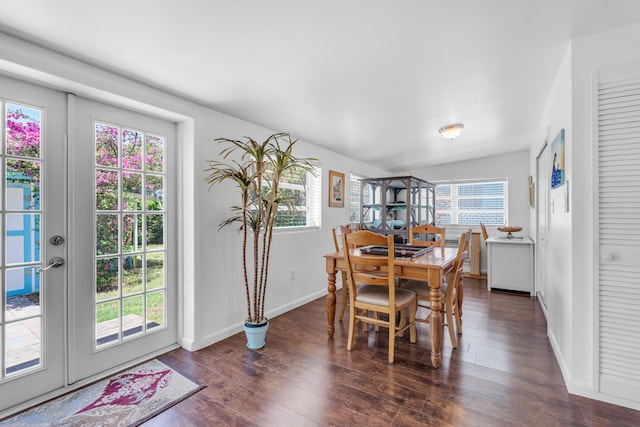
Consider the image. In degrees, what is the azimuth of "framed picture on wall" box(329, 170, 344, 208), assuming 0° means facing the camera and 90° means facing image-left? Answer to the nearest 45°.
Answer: approximately 315°

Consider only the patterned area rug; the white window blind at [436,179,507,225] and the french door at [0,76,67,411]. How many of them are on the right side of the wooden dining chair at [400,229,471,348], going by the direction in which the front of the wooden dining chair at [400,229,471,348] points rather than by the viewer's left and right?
1

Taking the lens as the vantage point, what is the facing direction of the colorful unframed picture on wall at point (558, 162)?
facing to the left of the viewer

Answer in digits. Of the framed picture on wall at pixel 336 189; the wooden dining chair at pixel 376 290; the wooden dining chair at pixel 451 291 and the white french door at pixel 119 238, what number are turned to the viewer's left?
1

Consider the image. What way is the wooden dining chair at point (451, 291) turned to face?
to the viewer's left

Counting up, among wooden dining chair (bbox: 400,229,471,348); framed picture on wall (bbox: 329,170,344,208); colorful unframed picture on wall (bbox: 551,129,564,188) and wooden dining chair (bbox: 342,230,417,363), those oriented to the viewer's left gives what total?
2

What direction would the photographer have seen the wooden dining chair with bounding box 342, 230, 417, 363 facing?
facing away from the viewer and to the right of the viewer

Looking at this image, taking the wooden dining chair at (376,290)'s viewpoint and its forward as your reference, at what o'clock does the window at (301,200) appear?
The window is roughly at 9 o'clock from the wooden dining chair.

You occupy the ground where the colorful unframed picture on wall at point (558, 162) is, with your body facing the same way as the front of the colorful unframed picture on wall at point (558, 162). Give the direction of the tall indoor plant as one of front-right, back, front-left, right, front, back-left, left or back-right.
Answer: front-left

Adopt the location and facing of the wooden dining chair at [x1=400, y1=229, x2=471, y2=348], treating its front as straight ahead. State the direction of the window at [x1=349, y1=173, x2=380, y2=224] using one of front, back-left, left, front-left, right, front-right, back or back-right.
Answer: front-right

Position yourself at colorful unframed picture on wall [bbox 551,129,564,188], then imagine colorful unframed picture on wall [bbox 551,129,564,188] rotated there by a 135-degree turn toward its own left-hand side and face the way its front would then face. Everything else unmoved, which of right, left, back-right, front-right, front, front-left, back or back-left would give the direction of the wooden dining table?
right

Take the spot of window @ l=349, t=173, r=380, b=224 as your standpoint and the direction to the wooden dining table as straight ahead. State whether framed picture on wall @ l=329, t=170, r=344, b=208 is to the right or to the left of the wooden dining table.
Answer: right
